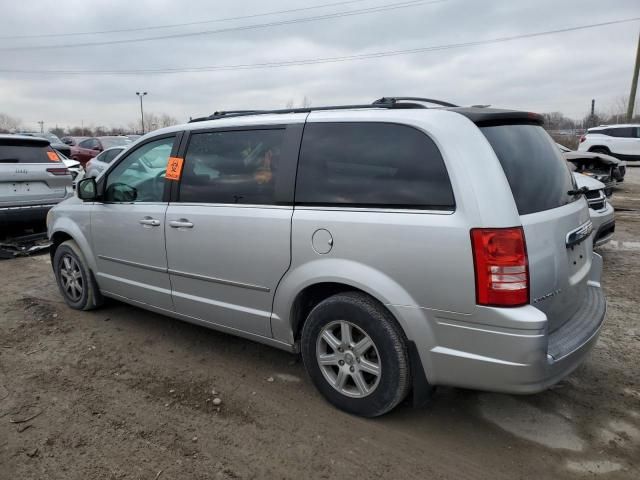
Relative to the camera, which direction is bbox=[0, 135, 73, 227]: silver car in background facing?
away from the camera

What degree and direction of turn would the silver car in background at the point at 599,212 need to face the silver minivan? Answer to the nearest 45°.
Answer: approximately 45° to its right

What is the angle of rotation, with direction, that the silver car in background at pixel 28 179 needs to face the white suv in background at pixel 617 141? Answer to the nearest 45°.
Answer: approximately 90° to its right

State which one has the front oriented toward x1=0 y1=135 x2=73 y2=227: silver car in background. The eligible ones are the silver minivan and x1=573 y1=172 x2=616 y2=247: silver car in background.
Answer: the silver minivan

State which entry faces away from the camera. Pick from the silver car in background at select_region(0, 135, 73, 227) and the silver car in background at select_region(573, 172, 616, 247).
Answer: the silver car in background at select_region(0, 135, 73, 227)

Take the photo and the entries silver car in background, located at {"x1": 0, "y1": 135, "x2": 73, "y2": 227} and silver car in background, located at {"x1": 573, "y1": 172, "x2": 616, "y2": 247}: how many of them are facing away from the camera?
1

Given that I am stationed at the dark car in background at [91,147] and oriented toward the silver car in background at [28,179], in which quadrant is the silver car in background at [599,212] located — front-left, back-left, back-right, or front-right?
front-left

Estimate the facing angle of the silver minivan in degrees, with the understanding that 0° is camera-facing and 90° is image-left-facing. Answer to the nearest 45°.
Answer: approximately 135°

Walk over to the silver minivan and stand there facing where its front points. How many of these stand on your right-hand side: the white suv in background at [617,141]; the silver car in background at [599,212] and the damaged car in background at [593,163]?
3

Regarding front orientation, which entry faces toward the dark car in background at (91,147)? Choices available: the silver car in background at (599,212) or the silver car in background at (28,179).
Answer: the silver car in background at (28,179)

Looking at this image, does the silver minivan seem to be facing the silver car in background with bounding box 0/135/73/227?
yes

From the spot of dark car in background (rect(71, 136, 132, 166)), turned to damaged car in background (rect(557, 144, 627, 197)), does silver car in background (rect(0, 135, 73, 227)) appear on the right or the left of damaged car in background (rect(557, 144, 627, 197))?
right

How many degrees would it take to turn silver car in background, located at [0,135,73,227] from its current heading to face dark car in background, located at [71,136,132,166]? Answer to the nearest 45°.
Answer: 0° — it already faces it

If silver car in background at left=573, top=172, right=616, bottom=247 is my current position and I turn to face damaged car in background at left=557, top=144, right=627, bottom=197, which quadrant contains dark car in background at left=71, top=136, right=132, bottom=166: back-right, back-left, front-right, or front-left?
front-left

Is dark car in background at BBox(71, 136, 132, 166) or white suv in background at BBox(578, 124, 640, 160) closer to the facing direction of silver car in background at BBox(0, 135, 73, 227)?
the dark car in background

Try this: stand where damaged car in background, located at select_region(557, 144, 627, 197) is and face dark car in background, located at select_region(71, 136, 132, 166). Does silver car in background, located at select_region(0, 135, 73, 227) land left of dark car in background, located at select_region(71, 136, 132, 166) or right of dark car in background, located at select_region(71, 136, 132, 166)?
left

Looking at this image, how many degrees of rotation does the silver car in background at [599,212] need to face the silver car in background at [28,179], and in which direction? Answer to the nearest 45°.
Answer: approximately 135° to its right

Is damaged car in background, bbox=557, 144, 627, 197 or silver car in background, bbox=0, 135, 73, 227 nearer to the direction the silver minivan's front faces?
the silver car in background

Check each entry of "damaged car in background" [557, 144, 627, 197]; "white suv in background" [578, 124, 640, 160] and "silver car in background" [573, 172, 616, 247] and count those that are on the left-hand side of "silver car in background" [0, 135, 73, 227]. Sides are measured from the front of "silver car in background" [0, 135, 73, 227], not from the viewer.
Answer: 0

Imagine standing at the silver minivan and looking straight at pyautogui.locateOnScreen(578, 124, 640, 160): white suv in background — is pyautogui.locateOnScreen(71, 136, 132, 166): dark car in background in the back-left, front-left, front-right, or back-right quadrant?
front-left
